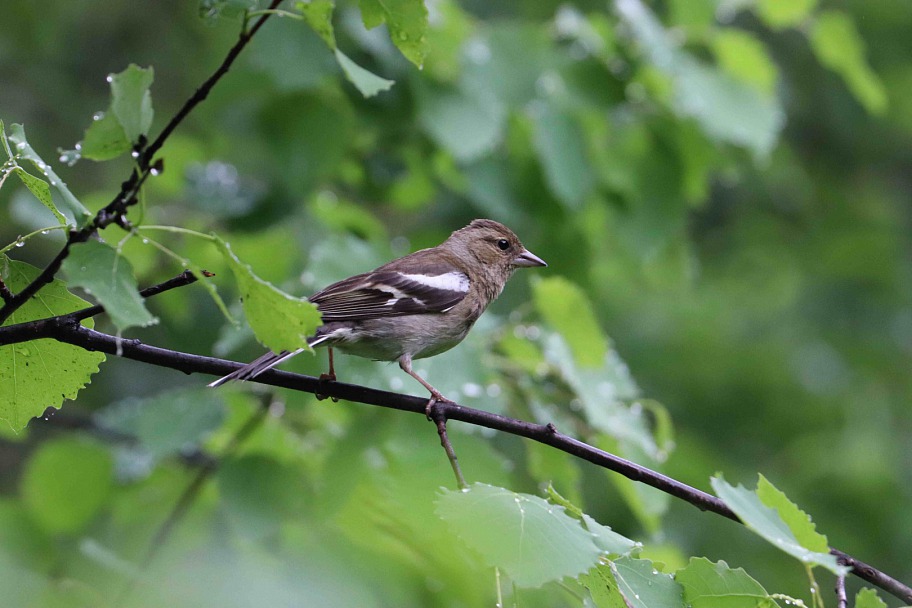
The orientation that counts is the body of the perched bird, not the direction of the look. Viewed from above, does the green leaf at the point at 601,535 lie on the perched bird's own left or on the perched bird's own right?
on the perched bird's own right

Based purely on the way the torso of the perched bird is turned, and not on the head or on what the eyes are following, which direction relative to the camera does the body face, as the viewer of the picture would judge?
to the viewer's right

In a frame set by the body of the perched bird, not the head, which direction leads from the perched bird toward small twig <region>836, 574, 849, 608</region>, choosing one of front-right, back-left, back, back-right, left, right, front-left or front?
front-right

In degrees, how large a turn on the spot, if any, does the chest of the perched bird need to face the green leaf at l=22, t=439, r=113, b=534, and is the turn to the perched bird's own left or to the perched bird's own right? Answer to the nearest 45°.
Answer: approximately 135° to the perched bird's own left
